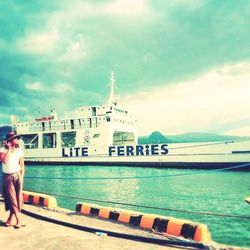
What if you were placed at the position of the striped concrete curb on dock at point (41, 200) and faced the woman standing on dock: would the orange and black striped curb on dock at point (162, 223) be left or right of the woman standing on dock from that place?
left

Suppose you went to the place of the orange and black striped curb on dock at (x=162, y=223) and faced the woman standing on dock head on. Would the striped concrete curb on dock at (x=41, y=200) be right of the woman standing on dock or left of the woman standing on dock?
right

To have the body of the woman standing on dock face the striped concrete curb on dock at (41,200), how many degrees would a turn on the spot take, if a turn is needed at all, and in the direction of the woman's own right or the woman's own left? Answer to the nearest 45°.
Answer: approximately 135° to the woman's own left

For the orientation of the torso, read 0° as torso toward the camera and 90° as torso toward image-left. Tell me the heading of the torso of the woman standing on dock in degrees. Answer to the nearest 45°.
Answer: approximately 315°

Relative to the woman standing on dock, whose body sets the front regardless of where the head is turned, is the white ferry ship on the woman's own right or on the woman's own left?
on the woman's own left
